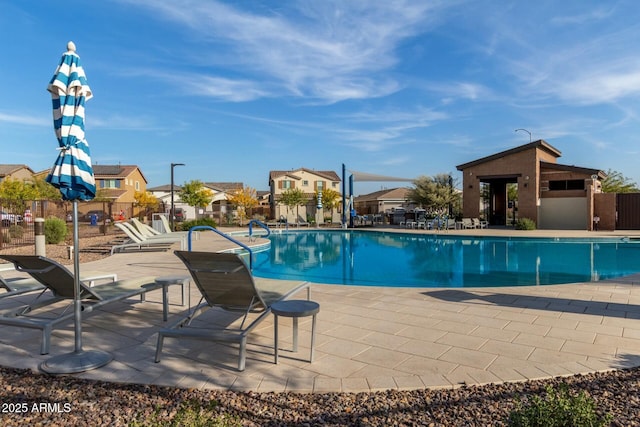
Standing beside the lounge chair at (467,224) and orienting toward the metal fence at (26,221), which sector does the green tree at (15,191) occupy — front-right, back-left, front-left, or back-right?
front-right

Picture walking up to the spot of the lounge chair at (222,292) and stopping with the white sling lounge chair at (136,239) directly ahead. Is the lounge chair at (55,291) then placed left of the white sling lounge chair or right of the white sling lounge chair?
left

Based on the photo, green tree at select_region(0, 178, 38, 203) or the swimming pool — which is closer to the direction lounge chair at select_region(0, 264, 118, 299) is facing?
the swimming pool

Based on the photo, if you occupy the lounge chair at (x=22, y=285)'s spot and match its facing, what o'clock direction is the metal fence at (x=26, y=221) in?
The metal fence is roughly at 9 o'clock from the lounge chair.

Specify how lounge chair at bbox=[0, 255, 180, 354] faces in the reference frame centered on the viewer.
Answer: facing away from the viewer and to the right of the viewer

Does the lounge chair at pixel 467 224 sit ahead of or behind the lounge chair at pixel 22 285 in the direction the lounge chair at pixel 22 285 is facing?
ahead

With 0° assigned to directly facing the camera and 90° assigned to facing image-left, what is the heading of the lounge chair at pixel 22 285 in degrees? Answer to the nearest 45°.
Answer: approximately 270°
